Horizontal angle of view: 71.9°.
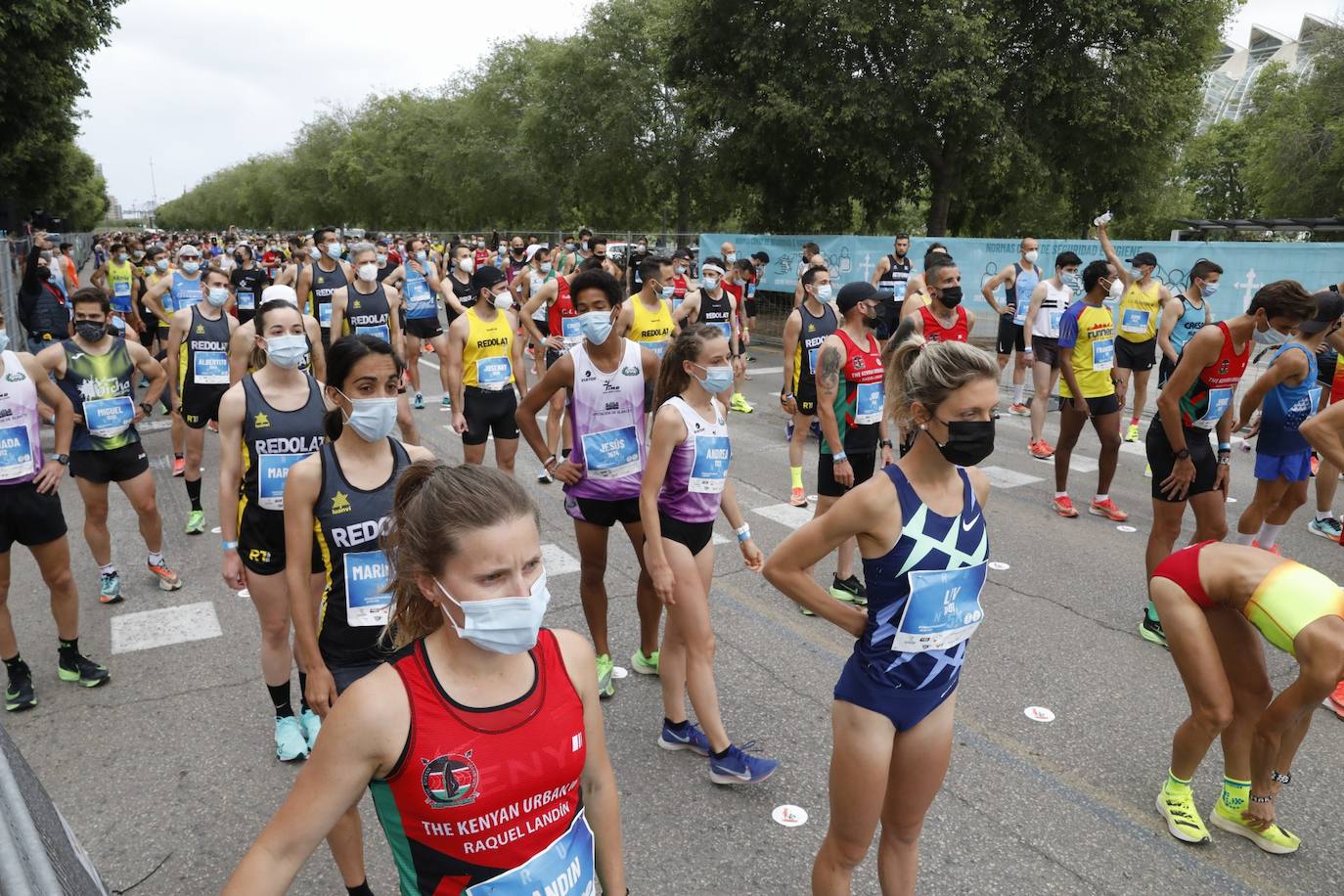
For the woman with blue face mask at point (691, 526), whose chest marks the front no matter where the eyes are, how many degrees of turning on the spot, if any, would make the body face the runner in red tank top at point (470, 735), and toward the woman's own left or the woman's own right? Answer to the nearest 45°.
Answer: approximately 45° to the woman's own right

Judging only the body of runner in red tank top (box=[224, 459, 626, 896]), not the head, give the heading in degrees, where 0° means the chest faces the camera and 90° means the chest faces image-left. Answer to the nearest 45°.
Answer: approximately 315°

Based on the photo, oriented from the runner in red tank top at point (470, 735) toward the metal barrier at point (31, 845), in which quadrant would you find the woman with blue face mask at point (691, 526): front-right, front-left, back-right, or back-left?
back-right

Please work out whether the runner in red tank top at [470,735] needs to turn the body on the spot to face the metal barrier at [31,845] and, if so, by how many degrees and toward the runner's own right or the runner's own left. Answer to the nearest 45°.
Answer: approximately 90° to the runner's own right

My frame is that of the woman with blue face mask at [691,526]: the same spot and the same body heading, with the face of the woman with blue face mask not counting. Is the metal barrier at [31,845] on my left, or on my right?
on my right

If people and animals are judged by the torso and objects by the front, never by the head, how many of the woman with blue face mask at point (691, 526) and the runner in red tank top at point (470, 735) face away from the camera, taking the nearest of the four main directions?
0

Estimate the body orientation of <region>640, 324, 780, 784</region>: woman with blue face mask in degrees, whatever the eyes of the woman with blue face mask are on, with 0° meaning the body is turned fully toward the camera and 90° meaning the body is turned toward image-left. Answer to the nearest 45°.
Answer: approximately 315°
